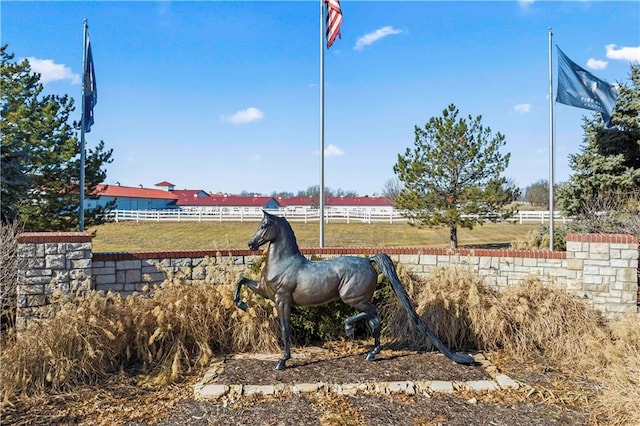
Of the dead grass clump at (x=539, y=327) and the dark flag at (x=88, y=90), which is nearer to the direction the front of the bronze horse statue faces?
the dark flag

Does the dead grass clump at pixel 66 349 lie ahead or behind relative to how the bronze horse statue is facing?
ahead

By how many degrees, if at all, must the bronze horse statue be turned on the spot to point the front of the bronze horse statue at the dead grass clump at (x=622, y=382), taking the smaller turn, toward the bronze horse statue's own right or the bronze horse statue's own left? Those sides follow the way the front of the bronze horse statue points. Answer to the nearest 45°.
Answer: approximately 180°

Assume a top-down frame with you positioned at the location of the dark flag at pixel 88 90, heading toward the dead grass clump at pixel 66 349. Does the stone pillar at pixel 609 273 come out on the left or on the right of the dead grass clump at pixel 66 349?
left

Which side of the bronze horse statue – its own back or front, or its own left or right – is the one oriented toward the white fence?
right

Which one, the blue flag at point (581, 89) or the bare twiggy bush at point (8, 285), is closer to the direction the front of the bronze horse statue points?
the bare twiggy bush

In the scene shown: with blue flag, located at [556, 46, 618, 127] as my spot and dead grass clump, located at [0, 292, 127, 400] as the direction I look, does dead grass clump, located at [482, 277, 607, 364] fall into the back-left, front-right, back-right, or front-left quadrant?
front-left

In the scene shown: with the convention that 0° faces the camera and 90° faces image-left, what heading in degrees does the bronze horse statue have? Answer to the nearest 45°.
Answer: approximately 90°

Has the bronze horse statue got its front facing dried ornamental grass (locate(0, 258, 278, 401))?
yes

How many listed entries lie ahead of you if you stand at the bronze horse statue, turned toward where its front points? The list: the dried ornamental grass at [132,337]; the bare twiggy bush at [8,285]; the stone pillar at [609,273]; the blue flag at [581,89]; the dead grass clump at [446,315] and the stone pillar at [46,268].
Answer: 3

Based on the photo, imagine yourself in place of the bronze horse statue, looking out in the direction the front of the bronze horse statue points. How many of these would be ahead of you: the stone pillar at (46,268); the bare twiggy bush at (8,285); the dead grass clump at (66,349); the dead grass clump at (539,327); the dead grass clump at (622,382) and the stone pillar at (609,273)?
3

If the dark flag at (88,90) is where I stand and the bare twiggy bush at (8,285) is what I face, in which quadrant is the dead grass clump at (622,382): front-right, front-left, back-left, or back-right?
front-left
